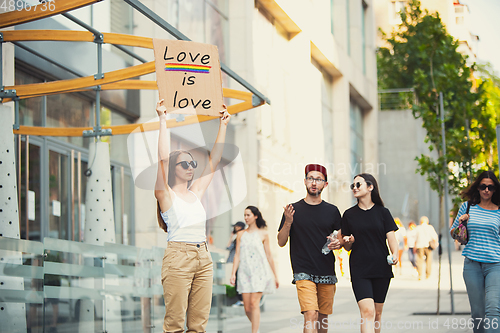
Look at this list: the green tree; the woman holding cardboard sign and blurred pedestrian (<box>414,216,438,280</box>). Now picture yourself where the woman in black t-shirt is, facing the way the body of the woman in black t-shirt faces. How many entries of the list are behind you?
2

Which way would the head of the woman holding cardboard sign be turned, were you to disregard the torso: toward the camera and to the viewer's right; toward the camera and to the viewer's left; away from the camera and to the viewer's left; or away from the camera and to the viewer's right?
toward the camera and to the viewer's right

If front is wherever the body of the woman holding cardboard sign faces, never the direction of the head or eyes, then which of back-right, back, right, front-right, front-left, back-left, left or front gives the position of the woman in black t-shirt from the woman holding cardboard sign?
left

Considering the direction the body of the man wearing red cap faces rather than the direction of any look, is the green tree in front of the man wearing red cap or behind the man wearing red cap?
behind

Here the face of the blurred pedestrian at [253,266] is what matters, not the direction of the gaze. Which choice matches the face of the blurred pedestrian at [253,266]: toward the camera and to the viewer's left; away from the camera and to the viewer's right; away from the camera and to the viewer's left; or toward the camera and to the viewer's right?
toward the camera and to the viewer's left

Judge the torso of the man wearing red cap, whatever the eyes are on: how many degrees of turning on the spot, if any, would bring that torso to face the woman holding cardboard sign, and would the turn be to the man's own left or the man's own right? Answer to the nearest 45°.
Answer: approximately 45° to the man's own right

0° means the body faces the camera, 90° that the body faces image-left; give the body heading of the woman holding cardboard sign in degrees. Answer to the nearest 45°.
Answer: approximately 315°

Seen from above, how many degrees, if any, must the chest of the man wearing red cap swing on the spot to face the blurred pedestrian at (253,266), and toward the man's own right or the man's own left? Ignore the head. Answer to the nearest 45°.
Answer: approximately 180°

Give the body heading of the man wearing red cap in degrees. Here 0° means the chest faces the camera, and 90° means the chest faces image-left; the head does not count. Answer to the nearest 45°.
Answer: approximately 0°

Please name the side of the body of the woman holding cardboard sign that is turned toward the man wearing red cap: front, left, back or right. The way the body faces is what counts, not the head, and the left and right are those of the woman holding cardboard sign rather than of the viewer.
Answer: left

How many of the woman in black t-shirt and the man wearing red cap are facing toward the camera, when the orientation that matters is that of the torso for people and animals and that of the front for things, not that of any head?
2

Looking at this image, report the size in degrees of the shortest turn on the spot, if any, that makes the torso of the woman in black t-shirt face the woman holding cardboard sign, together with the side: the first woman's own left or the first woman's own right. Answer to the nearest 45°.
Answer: approximately 45° to the first woman's own right

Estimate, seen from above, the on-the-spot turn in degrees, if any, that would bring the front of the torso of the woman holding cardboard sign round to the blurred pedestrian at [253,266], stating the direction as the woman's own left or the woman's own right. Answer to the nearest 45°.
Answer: approximately 135° to the woman's own left
